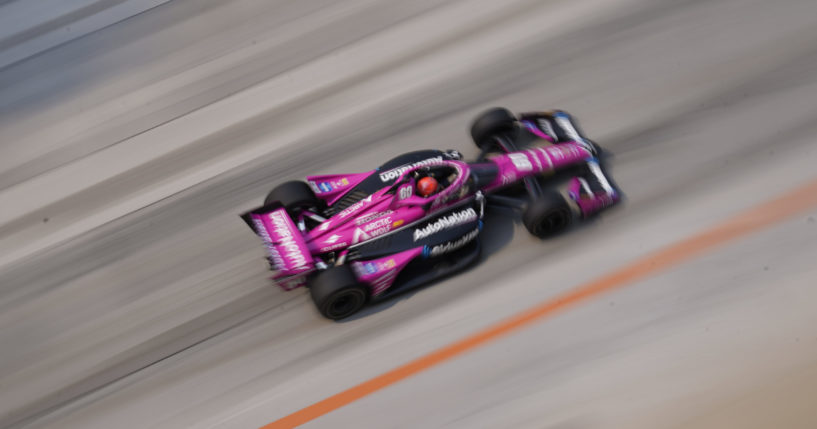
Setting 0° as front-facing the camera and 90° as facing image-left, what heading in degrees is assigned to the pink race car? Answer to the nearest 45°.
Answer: approximately 225°
